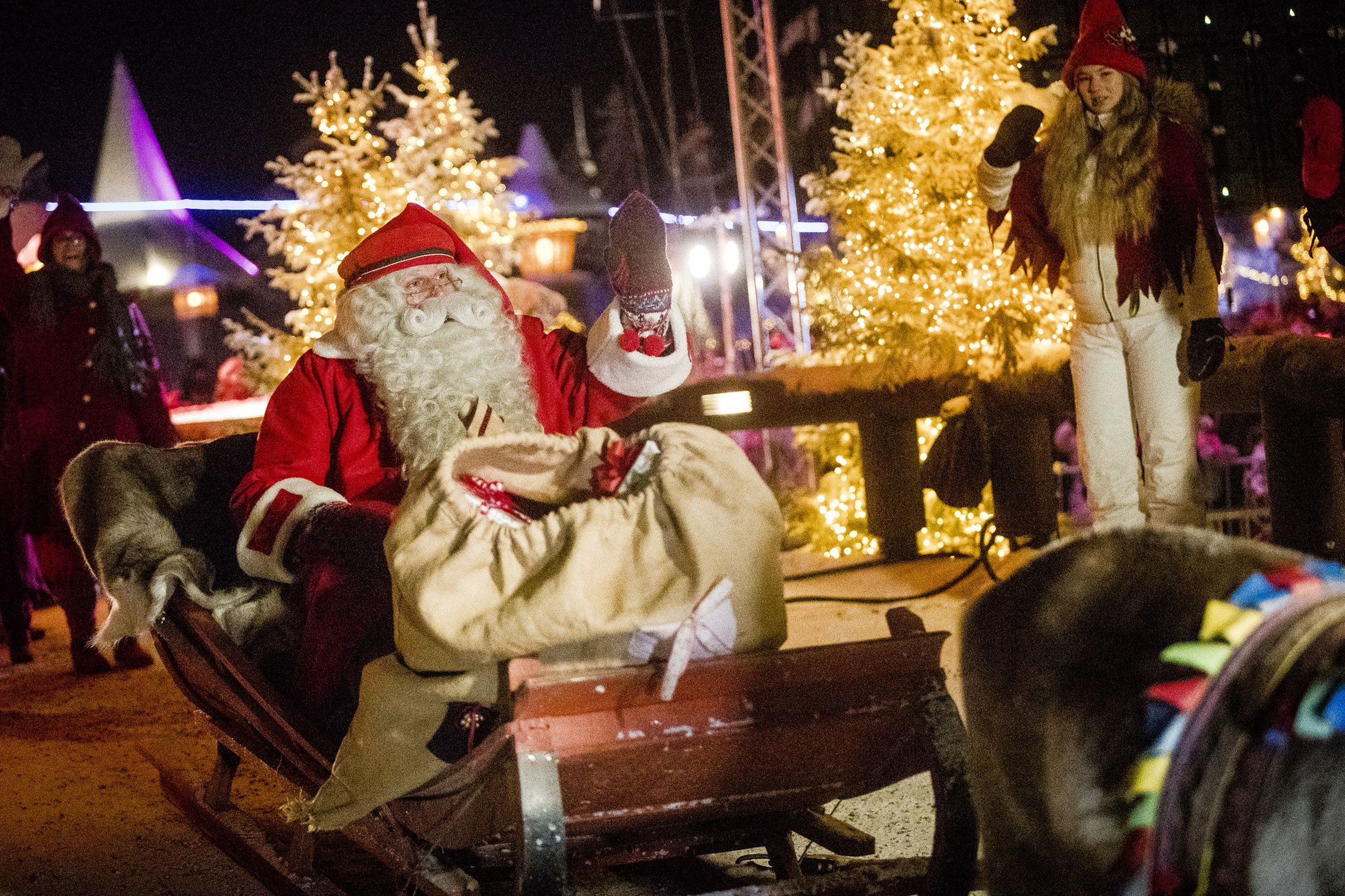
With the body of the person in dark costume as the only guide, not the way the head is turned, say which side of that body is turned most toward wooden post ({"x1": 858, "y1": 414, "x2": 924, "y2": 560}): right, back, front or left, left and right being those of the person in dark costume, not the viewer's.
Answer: left

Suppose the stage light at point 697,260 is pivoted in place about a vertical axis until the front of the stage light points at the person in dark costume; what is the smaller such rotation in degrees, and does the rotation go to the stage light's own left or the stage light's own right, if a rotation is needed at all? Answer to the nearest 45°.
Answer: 0° — it already faces them

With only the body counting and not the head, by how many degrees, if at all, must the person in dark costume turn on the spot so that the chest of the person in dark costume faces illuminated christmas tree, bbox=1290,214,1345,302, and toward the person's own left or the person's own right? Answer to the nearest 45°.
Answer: approximately 90° to the person's own left

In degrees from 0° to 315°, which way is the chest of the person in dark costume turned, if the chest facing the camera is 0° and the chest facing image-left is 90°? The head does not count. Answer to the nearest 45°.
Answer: approximately 0°

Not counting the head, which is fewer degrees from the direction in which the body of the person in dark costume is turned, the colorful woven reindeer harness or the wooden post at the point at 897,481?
the colorful woven reindeer harness

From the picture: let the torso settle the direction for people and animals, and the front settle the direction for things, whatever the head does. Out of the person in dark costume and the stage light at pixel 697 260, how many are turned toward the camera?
2

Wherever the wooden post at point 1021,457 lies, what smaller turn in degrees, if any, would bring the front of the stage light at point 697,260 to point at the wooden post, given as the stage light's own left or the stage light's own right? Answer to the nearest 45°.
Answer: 0° — it already faces it

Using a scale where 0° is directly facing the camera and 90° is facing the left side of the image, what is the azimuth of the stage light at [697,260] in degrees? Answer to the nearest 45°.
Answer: approximately 0°

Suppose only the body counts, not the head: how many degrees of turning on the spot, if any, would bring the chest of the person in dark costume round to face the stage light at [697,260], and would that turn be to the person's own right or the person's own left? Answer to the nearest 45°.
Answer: approximately 135° to the person's own left

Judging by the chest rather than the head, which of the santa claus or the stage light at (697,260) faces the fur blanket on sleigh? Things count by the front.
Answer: the stage light

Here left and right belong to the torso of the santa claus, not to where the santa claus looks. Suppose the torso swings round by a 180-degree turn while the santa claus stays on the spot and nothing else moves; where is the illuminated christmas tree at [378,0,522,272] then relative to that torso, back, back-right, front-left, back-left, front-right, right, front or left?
front-right
